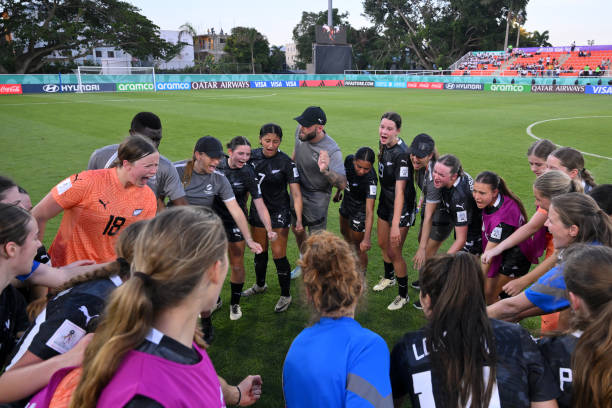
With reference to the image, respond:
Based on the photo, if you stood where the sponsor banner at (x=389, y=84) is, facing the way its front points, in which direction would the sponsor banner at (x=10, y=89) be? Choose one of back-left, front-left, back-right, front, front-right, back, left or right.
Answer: front-right

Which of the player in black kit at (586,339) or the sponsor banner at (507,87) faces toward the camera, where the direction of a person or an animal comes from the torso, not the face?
the sponsor banner

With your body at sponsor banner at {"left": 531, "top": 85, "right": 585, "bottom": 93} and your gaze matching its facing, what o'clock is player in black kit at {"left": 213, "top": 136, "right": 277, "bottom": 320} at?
The player in black kit is roughly at 12 o'clock from the sponsor banner.

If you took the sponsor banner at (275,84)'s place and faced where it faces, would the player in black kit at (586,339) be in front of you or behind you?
in front

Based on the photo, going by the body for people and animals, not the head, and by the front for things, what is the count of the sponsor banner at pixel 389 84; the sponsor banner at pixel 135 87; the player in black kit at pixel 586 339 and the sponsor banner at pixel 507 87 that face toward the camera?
3

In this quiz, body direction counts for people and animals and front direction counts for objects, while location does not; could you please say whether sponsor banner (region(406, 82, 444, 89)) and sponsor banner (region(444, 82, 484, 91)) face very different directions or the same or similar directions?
same or similar directions

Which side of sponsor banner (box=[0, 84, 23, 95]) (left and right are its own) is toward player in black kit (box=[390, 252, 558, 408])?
front

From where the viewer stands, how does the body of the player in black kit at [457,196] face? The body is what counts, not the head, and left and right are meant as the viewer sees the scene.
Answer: facing the viewer and to the left of the viewer

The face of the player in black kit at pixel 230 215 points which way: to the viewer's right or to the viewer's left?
to the viewer's right

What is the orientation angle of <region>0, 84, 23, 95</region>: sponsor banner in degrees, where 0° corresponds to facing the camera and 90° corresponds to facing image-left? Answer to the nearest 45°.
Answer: approximately 0°

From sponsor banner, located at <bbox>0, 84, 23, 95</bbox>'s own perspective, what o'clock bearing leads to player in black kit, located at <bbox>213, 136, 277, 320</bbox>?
The player in black kit is roughly at 12 o'clock from the sponsor banner.

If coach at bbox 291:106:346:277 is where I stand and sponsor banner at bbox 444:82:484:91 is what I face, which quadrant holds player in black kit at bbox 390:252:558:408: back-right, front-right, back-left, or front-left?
back-right

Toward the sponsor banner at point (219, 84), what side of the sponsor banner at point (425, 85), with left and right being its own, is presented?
right

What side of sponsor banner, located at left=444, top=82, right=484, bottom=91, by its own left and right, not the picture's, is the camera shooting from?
front

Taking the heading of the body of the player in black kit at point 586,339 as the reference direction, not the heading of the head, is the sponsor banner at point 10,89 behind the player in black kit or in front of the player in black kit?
in front

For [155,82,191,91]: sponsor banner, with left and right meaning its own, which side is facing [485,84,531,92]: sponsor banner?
left

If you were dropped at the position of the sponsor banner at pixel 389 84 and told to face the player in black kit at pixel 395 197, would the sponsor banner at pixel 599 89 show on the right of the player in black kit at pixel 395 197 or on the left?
left

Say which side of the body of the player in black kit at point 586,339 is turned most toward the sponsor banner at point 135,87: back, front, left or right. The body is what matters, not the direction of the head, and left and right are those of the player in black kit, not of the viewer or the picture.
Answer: front
